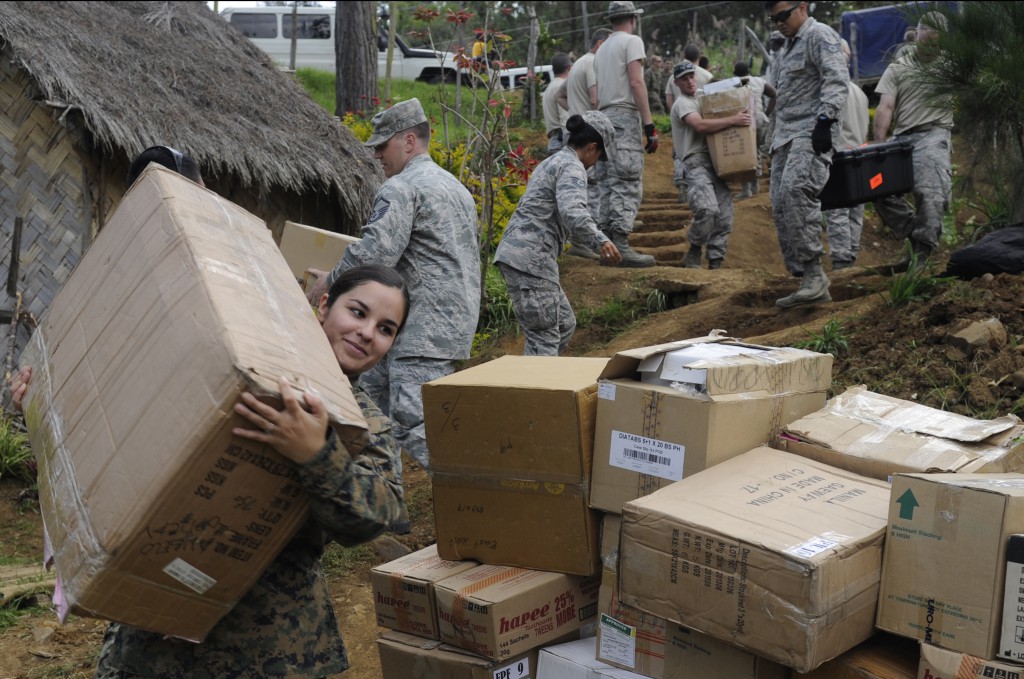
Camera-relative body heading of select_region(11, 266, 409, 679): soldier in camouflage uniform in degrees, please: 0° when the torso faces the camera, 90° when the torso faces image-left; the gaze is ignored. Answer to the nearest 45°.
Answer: approximately 90°

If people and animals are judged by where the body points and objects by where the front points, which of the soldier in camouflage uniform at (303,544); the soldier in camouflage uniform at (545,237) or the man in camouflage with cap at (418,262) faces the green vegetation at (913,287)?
the soldier in camouflage uniform at (545,237)

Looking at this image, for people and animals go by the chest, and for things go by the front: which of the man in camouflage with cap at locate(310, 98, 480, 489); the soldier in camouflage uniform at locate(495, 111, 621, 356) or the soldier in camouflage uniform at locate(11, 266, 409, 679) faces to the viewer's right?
the soldier in camouflage uniform at locate(495, 111, 621, 356)

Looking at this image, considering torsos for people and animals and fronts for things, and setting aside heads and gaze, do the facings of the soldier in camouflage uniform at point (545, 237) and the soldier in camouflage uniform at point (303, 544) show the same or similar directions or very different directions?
very different directions

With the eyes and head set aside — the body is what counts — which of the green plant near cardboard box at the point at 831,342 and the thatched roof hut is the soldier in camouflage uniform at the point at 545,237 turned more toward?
the green plant near cardboard box

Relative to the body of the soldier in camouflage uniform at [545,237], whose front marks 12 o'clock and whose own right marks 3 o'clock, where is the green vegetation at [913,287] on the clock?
The green vegetation is roughly at 12 o'clock from the soldier in camouflage uniform.

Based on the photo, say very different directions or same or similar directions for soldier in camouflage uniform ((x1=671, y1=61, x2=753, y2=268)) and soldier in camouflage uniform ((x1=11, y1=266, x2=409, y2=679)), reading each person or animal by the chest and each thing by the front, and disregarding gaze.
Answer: very different directions

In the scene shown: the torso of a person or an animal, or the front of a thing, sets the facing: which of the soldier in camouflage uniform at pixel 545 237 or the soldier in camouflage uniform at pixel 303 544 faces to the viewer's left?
the soldier in camouflage uniform at pixel 303 544

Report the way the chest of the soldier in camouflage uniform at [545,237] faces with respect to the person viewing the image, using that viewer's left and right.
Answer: facing to the right of the viewer

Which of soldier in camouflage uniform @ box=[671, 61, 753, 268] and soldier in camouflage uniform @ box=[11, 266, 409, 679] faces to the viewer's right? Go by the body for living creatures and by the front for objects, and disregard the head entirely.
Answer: soldier in camouflage uniform @ box=[671, 61, 753, 268]

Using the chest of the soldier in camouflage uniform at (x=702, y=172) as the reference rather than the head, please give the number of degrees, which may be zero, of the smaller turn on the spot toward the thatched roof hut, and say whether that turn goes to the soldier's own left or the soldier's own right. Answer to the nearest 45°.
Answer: approximately 135° to the soldier's own right

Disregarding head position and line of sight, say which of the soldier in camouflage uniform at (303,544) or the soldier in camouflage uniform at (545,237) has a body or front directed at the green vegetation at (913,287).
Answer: the soldier in camouflage uniform at (545,237)

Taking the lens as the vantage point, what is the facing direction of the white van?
facing to the right of the viewer

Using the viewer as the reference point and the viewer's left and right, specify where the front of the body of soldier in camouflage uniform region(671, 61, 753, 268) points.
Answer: facing to the right of the viewer
